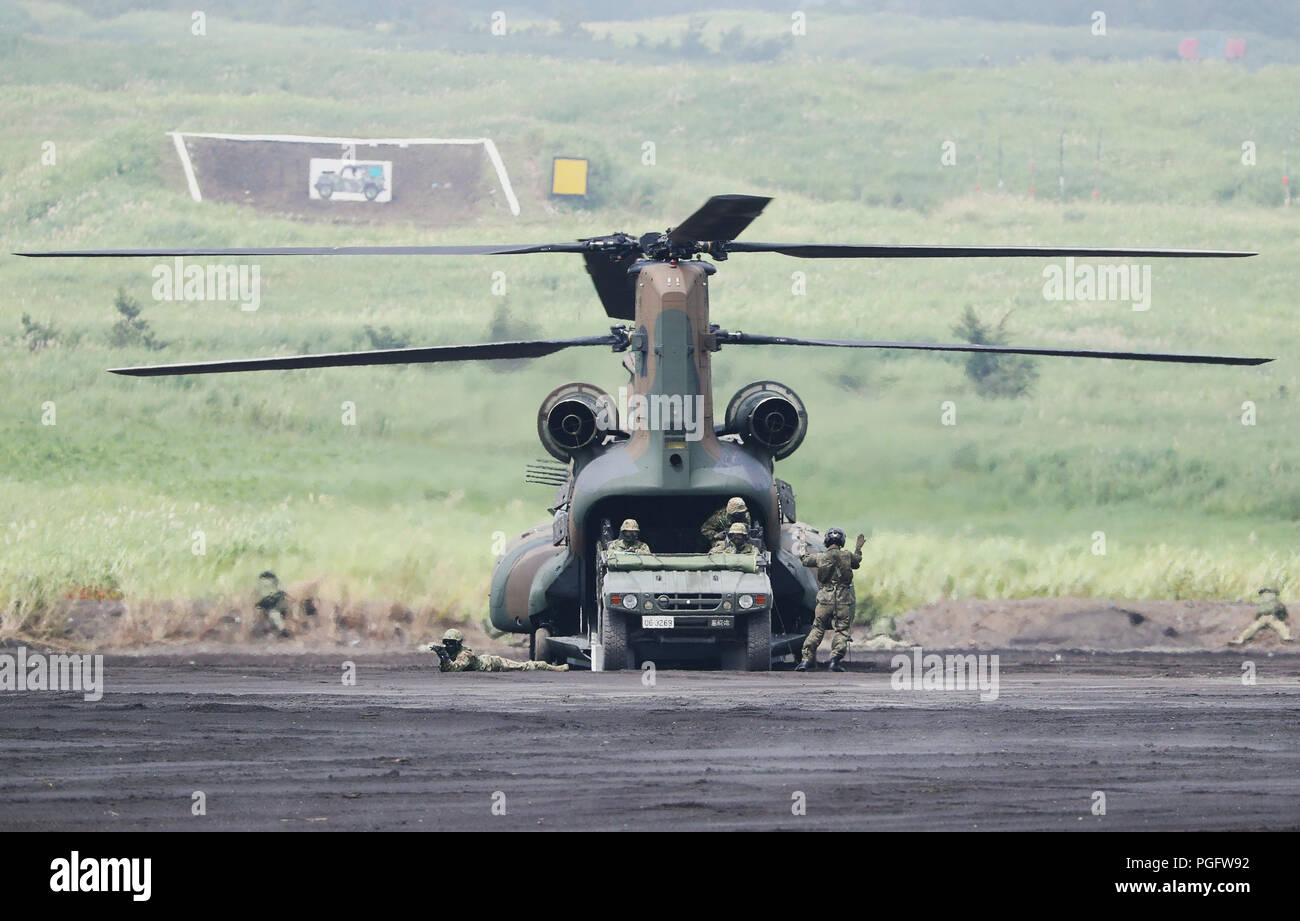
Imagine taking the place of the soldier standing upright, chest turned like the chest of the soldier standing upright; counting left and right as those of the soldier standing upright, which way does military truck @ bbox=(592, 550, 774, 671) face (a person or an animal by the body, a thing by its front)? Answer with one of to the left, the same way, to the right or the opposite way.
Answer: the opposite way

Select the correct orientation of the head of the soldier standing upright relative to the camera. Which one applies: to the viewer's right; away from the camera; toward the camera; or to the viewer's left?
away from the camera

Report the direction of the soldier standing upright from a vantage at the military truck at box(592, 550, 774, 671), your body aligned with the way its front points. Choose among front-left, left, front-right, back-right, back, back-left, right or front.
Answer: front-left

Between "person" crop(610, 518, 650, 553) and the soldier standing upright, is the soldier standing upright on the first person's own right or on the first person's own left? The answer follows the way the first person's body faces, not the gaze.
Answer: on the first person's own left

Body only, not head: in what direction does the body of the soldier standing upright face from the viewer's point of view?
away from the camera

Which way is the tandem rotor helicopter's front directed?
away from the camera

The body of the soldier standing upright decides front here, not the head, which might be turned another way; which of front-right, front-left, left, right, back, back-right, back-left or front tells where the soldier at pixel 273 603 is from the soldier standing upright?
front-left
